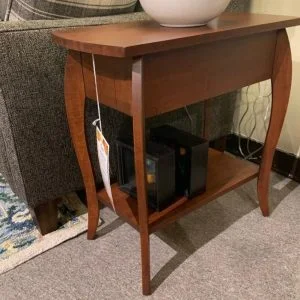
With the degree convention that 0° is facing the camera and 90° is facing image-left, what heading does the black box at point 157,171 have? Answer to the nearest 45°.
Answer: approximately 45°
